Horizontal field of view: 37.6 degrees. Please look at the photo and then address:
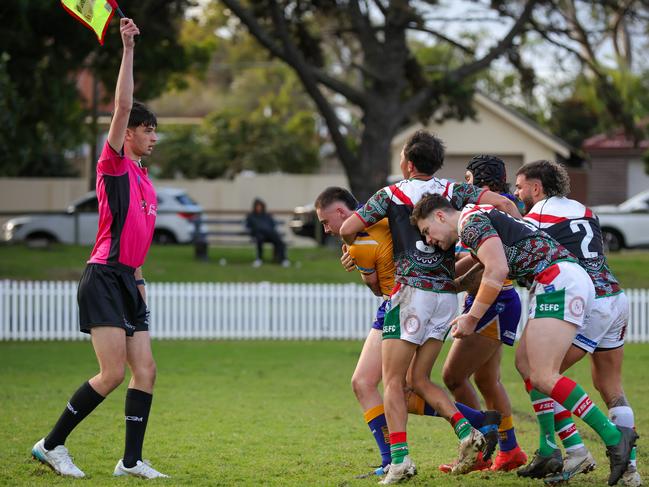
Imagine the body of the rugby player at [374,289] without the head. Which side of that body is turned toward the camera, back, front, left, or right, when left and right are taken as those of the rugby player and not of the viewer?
left

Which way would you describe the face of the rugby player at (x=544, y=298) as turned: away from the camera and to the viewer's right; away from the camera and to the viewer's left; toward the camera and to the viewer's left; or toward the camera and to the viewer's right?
toward the camera and to the viewer's left

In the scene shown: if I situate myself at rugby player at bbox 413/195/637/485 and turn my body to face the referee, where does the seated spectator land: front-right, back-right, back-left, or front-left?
front-right

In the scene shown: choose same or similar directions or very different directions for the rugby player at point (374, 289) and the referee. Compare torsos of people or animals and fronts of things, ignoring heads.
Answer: very different directions

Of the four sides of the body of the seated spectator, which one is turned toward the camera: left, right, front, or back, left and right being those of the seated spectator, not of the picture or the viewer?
front

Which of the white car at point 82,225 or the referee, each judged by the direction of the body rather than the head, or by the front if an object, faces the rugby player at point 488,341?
the referee

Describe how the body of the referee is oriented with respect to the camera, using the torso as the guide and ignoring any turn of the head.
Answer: to the viewer's right

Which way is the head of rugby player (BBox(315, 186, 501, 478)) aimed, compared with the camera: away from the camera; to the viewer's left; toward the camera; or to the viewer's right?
to the viewer's left

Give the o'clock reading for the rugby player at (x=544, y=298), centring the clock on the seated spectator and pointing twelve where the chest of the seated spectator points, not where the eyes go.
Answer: The rugby player is roughly at 12 o'clock from the seated spectator.
